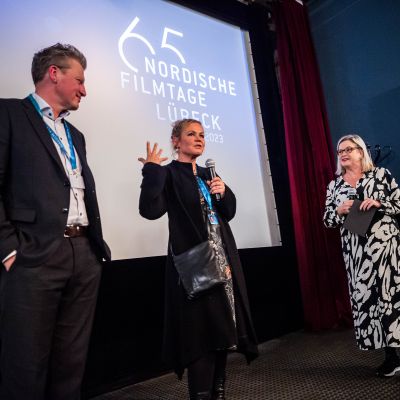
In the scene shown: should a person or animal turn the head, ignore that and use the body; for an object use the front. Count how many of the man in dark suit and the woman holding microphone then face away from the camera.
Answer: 0

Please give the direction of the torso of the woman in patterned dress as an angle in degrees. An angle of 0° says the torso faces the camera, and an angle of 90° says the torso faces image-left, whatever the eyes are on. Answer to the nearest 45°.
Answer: approximately 45°

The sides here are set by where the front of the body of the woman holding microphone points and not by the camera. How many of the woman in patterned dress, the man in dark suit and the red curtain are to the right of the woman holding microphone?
1

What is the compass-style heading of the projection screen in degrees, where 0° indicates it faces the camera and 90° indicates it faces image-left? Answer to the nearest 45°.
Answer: approximately 315°

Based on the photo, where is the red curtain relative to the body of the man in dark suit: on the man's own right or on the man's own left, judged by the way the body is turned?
on the man's own left

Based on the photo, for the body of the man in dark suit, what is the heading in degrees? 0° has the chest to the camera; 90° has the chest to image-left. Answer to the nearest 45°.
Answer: approximately 315°

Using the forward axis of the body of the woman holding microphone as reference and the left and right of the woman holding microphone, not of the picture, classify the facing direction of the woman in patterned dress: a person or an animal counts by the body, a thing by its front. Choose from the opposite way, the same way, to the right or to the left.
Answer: to the right

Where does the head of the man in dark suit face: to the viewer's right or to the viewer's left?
to the viewer's right

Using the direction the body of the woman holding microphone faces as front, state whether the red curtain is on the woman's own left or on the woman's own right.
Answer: on the woman's own left

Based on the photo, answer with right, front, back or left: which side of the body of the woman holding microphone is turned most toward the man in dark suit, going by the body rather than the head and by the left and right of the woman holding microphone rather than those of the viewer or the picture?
right

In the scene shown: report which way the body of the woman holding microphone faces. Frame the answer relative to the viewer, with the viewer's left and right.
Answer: facing the viewer and to the right of the viewer
